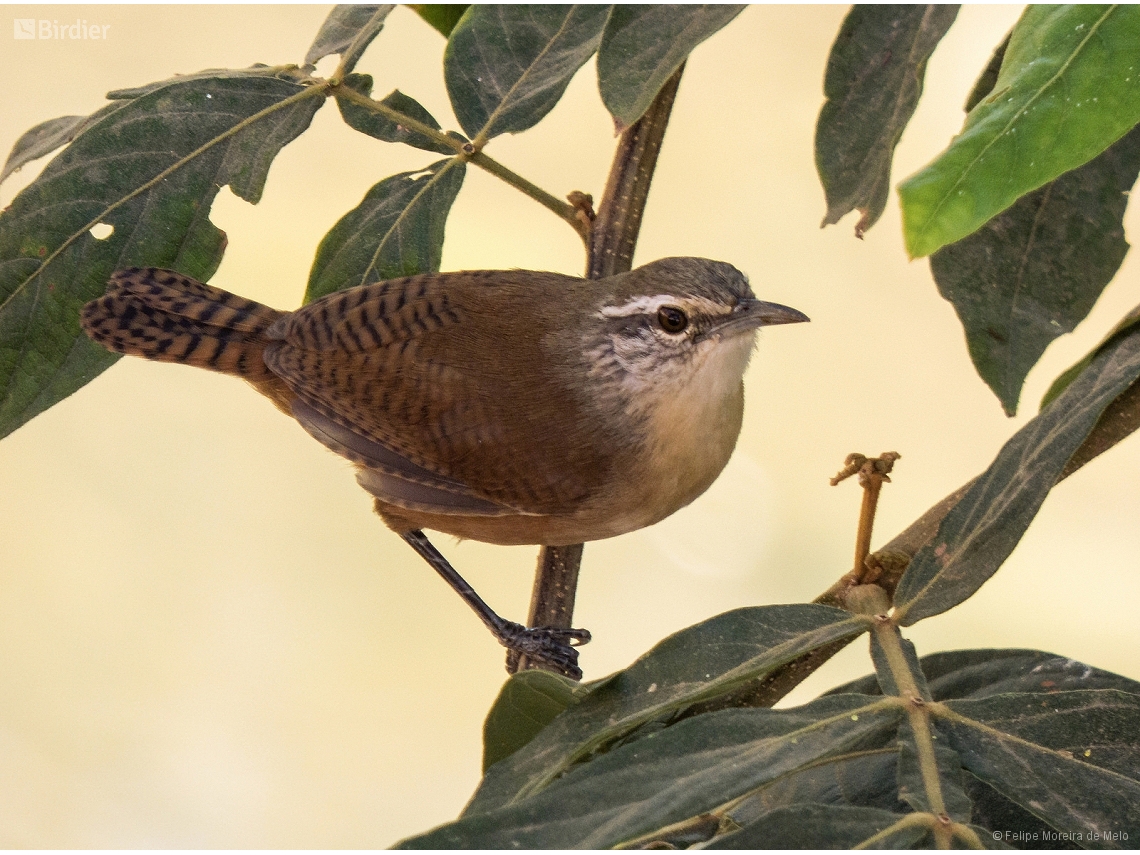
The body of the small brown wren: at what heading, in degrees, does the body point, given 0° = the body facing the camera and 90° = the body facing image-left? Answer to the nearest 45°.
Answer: approximately 270°

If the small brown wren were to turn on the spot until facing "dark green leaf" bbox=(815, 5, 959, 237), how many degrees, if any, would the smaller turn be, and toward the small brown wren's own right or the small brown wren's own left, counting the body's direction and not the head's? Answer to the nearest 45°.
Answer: approximately 45° to the small brown wren's own right

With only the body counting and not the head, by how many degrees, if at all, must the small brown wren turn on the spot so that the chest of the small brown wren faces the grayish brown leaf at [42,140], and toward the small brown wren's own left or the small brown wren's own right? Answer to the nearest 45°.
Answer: approximately 135° to the small brown wren's own right

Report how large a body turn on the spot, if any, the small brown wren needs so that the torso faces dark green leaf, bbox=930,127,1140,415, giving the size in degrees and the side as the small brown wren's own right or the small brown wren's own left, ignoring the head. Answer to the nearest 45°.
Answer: approximately 45° to the small brown wren's own right
